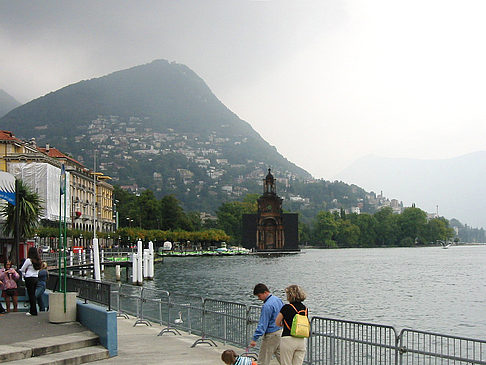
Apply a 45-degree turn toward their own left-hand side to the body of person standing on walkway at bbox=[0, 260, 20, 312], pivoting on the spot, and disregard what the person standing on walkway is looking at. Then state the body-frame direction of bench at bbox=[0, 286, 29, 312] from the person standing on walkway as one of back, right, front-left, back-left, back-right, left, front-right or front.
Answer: back-left

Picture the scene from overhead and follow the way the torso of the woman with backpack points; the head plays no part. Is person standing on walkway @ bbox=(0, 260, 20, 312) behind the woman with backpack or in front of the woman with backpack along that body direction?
in front

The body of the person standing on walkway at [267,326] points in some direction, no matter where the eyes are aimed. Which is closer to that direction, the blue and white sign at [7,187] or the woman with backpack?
the blue and white sign
